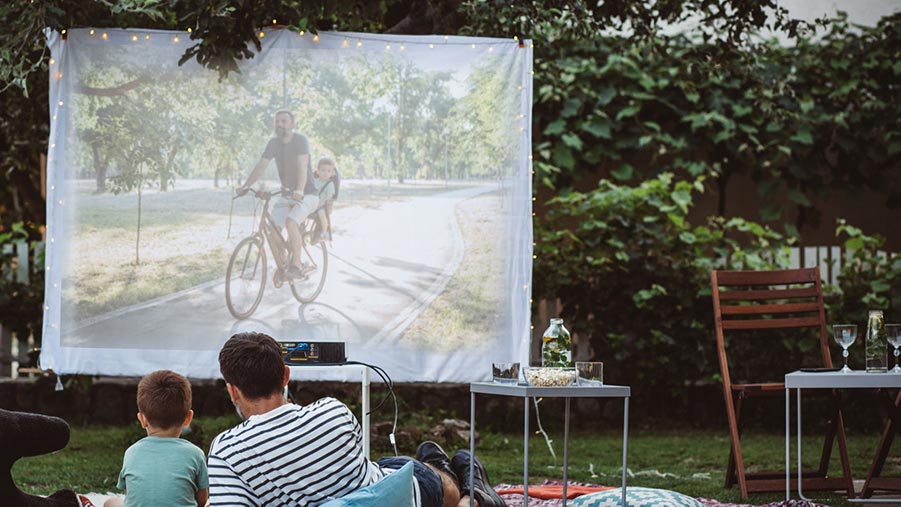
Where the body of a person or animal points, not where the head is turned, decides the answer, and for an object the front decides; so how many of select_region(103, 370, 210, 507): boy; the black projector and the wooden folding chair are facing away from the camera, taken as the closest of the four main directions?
2

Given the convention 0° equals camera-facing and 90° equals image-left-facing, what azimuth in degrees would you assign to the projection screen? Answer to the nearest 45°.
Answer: approximately 0°

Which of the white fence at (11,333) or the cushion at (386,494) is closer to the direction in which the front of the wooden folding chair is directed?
the cushion

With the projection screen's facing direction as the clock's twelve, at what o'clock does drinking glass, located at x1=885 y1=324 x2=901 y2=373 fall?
The drinking glass is roughly at 10 o'clock from the projection screen.

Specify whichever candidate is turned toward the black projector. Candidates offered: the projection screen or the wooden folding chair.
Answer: the projection screen

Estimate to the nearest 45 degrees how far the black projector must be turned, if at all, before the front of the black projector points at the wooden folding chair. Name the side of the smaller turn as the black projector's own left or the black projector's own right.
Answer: approximately 90° to the black projector's own right

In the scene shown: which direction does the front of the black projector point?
away from the camera

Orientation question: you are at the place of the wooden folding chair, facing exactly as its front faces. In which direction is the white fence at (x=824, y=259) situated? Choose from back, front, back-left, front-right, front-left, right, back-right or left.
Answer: back-left

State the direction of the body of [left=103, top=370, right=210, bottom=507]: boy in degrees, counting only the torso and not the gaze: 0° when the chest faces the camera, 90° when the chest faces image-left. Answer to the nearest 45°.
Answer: approximately 180°

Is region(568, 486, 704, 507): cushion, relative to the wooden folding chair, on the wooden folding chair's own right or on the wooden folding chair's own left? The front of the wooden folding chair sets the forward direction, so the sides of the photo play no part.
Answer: on the wooden folding chair's own right

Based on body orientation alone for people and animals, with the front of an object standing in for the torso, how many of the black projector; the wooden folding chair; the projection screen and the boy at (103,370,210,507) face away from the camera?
2

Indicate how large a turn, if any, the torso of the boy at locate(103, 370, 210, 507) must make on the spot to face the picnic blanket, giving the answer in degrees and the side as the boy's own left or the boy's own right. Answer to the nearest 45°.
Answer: approximately 45° to the boy's own right

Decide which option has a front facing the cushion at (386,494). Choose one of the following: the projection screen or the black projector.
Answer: the projection screen

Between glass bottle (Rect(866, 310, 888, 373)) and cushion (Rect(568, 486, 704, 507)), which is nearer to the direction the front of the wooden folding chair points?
the glass bottle

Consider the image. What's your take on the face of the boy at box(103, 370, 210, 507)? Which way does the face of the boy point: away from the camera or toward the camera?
away from the camera
